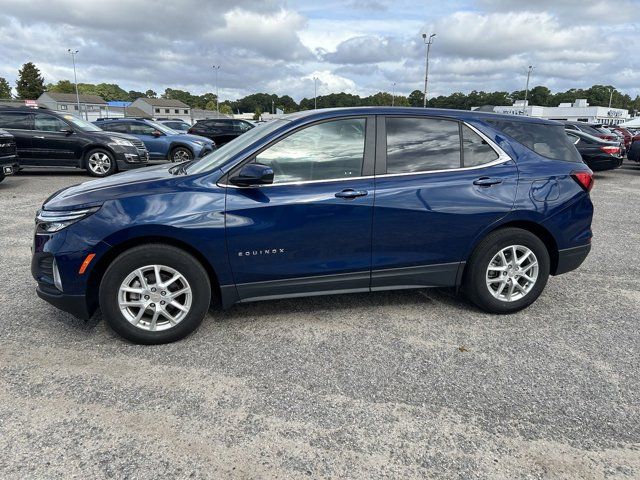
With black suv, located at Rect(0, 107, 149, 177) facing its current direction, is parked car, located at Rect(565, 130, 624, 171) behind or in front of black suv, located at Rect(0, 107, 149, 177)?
in front

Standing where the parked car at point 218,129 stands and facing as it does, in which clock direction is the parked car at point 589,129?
the parked car at point 589,129 is roughly at 1 o'clock from the parked car at point 218,129.

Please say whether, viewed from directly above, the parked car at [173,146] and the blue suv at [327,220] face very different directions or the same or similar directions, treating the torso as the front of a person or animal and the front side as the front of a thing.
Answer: very different directions

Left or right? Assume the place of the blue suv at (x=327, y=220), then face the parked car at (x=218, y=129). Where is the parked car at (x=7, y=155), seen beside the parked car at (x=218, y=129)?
left

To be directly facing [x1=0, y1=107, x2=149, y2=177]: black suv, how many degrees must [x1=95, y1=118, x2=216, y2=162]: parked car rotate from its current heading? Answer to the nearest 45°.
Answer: approximately 90° to its right

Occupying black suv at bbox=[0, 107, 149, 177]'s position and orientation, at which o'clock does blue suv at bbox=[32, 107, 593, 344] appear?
The blue suv is roughly at 1 o'clock from the black suv.

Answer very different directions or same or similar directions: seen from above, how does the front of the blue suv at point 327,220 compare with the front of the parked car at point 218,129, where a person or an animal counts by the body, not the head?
very different directions

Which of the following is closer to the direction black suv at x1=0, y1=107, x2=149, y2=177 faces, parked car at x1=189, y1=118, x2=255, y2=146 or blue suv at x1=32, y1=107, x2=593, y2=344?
the blue suv

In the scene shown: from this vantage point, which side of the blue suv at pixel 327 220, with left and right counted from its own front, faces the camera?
left

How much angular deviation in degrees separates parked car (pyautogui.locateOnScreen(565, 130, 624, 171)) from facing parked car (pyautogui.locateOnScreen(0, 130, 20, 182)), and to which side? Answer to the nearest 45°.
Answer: approximately 90° to its left

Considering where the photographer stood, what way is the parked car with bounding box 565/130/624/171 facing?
facing away from the viewer and to the left of the viewer

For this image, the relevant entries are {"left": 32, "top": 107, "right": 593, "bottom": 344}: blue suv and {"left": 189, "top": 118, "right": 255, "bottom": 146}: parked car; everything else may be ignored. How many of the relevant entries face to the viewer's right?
1

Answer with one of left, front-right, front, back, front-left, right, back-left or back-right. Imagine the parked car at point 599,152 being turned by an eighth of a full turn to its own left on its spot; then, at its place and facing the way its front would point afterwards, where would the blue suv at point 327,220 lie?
left

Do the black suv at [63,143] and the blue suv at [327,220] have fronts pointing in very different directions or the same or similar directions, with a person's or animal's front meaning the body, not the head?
very different directions

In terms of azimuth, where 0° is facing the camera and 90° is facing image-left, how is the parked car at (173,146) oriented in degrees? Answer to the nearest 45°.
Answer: approximately 315°

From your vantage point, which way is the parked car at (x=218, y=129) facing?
to the viewer's right

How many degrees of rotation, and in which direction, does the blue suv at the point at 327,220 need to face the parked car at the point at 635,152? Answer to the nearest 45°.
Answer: approximately 135° to its right
